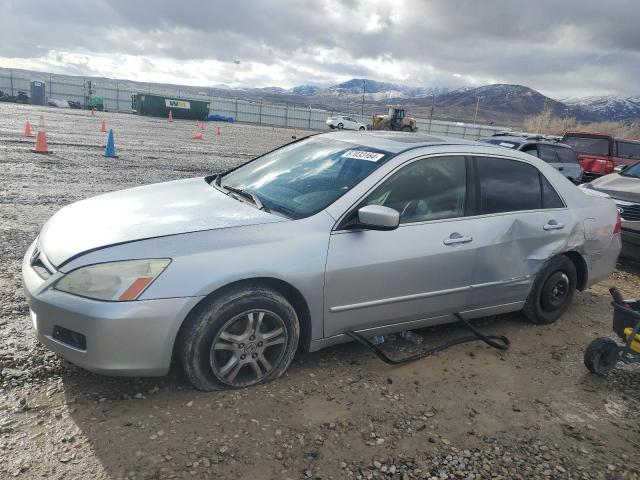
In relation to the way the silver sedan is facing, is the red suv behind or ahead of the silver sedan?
behind

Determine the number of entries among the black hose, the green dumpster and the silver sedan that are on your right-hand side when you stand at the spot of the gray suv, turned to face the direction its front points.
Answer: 1

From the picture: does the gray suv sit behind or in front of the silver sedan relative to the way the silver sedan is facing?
behind

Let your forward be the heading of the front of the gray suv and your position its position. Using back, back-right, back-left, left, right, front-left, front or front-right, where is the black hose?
front-left

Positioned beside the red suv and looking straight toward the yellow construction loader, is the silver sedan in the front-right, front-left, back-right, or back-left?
back-left

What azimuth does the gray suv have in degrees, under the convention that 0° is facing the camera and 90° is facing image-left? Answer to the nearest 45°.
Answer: approximately 45°

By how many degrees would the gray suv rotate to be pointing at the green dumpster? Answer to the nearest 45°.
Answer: approximately 90° to its right

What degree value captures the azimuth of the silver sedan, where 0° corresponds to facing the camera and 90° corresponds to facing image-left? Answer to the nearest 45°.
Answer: approximately 45°

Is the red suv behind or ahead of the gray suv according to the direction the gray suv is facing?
behind

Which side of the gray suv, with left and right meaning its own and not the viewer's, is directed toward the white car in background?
right

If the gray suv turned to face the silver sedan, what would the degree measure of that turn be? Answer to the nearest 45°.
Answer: approximately 45° to its left

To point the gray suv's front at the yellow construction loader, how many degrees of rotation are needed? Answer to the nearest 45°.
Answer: approximately 90° to its right

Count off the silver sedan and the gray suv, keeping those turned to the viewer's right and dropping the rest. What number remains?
0
